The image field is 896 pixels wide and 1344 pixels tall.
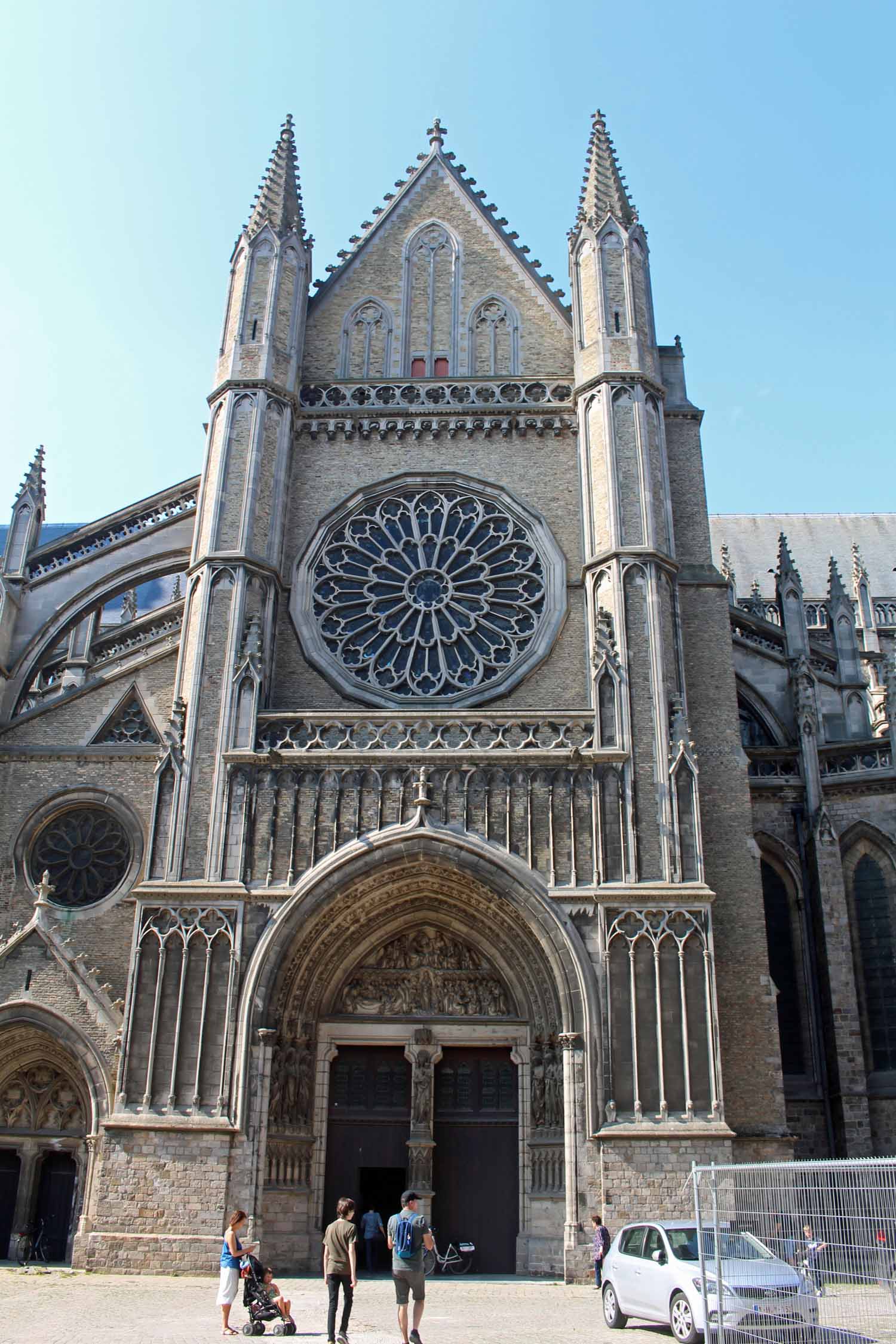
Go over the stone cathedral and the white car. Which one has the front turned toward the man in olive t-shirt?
the stone cathedral

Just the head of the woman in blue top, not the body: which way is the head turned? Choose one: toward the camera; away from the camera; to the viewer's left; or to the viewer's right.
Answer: to the viewer's right

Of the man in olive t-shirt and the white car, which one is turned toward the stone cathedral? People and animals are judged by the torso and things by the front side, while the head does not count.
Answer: the man in olive t-shirt

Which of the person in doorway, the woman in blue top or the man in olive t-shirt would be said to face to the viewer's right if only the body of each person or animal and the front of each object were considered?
the woman in blue top

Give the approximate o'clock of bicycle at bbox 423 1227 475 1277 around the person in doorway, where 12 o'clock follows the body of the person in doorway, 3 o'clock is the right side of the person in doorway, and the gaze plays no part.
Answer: The bicycle is roughly at 3 o'clock from the person in doorway.

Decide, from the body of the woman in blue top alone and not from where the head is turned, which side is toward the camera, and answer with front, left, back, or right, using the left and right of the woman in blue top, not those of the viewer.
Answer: right

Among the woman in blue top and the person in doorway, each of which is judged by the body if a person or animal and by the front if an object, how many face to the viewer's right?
1

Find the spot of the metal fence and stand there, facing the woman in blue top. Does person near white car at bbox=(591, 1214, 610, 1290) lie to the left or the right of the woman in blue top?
right

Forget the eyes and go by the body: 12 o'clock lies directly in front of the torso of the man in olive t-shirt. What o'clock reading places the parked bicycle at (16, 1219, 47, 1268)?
The parked bicycle is roughly at 11 o'clock from the man in olive t-shirt.

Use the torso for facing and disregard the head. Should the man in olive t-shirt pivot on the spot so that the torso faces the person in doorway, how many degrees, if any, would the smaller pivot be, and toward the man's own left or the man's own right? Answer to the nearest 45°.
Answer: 0° — they already face them

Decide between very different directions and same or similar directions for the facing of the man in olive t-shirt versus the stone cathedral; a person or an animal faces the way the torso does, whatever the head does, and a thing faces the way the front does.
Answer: very different directions

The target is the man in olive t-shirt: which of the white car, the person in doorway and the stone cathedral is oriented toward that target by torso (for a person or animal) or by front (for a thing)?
the stone cathedral

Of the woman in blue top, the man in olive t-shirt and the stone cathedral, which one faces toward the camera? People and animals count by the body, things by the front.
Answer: the stone cathedral
